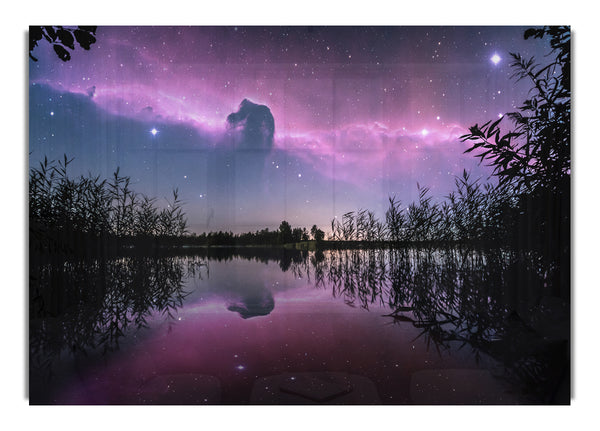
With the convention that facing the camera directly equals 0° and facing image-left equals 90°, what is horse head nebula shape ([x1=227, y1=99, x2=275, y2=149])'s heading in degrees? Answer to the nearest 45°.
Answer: approximately 90°

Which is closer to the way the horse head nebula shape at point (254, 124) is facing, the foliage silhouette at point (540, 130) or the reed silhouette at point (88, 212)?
the reed silhouette
